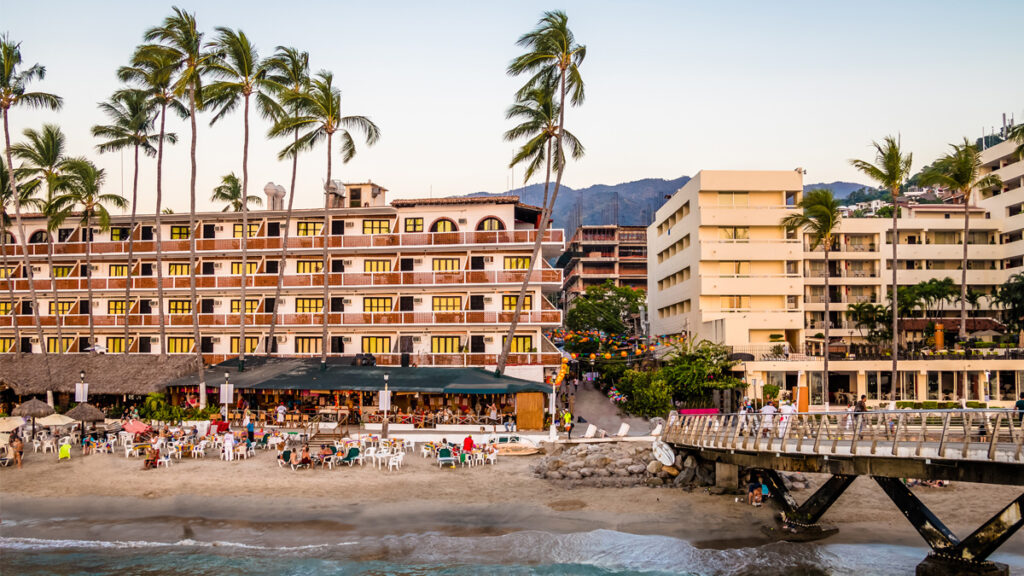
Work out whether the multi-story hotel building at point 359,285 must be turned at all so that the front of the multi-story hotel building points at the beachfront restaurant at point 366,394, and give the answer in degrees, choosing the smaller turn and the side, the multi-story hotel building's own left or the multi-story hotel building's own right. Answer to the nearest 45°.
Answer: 0° — it already faces it

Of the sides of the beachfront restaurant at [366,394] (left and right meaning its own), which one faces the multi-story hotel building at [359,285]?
back

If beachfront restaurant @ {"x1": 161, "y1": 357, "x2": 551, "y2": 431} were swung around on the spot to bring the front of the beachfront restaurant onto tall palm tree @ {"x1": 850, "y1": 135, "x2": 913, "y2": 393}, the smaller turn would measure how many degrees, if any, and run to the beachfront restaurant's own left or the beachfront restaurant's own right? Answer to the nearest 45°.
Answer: approximately 90° to the beachfront restaurant's own left

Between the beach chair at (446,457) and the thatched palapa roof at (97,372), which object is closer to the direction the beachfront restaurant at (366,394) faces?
the beach chair

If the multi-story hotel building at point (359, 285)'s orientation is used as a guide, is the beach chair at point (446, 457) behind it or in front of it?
in front

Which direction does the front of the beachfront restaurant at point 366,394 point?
toward the camera

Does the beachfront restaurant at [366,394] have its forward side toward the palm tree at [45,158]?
no

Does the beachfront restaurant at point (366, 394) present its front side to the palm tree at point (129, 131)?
no

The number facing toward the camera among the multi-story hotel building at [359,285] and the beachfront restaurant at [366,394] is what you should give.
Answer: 2

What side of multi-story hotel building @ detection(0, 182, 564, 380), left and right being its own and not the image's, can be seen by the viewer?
front

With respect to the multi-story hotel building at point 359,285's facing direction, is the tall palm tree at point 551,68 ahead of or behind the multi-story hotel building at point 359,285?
ahead

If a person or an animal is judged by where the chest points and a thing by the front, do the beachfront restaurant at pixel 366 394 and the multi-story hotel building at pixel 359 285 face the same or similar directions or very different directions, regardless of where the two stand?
same or similar directions

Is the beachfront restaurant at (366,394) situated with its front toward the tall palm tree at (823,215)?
no
